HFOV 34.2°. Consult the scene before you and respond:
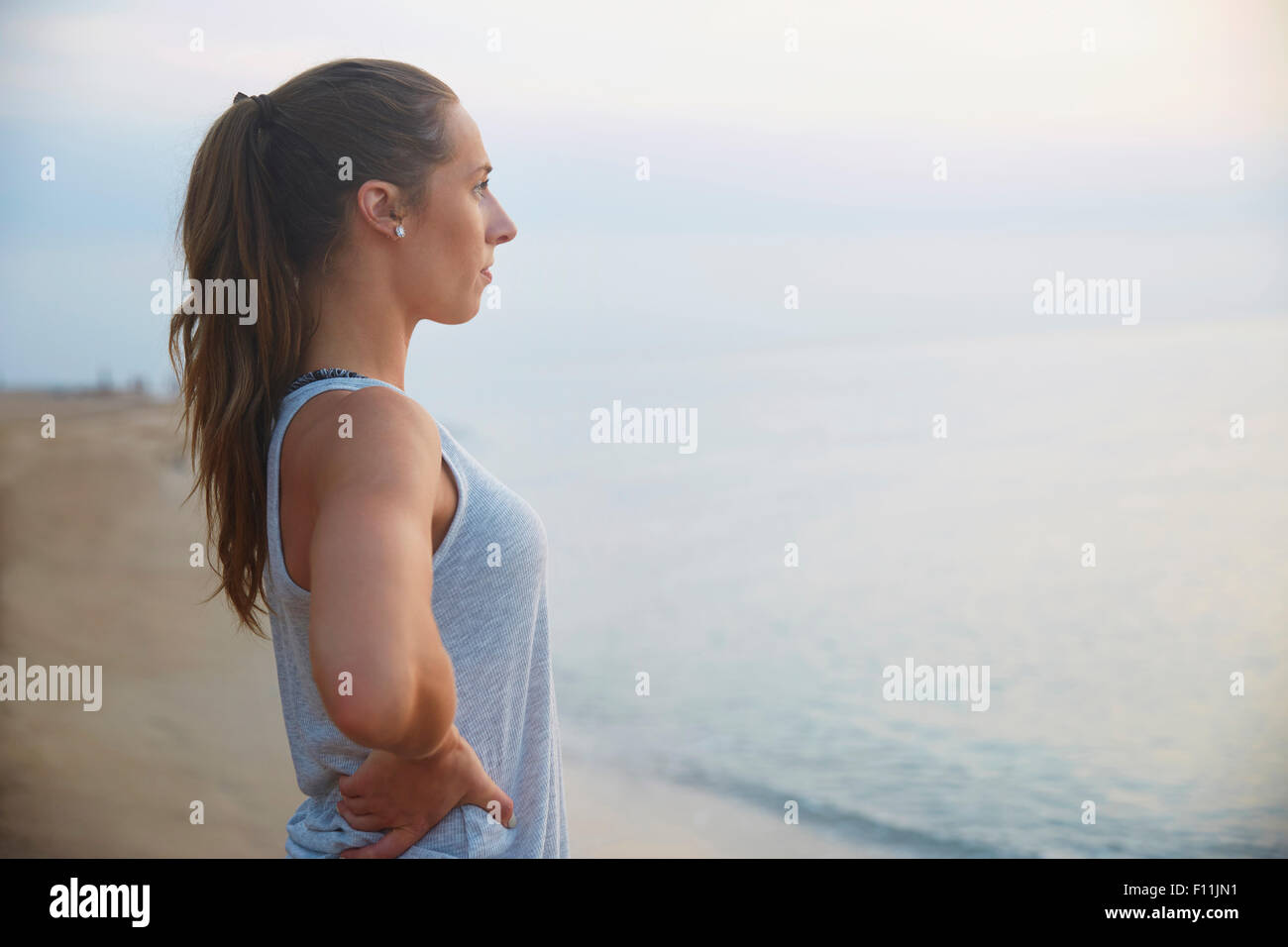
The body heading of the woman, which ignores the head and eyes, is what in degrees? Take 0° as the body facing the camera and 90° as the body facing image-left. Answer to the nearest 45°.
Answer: approximately 270°

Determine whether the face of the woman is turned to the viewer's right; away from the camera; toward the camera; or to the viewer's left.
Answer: to the viewer's right
